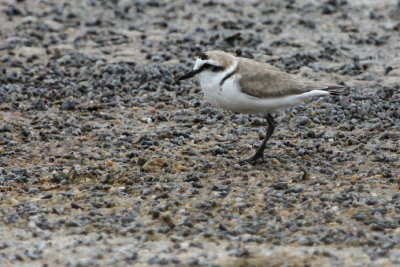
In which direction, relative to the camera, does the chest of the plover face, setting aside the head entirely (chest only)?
to the viewer's left
